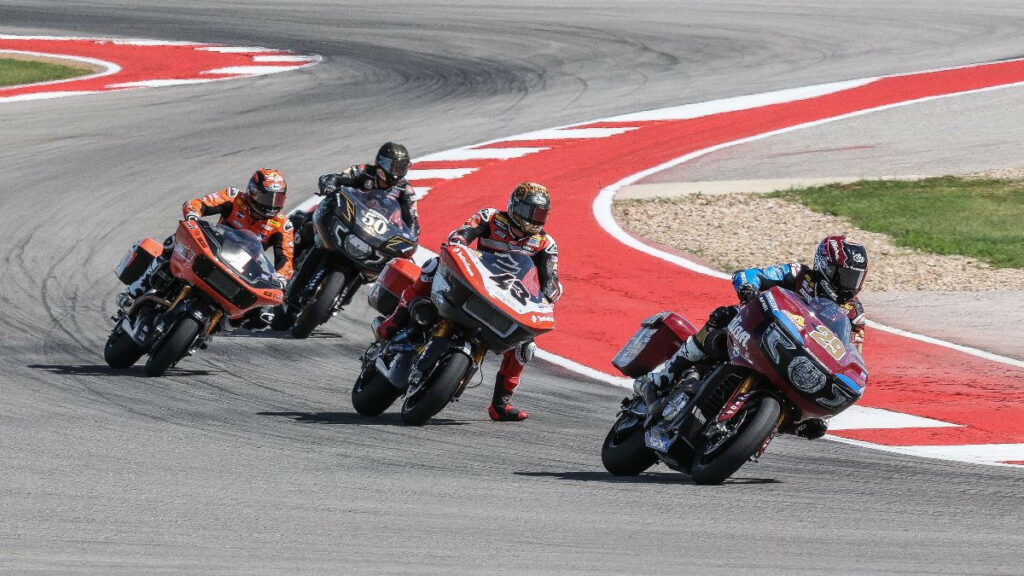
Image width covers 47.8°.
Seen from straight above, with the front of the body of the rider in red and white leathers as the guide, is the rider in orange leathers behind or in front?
behind

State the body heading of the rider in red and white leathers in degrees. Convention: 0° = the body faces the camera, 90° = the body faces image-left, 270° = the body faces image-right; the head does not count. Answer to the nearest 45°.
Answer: approximately 315°

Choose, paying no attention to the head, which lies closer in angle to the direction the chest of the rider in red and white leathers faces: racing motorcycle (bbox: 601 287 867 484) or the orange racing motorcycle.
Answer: the racing motorcycle

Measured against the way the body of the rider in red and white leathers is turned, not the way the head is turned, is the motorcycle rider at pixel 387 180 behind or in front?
behind

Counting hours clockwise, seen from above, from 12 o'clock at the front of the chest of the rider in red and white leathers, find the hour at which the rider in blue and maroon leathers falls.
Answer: The rider in blue and maroon leathers is roughly at 12 o'clock from the rider in red and white leathers.
